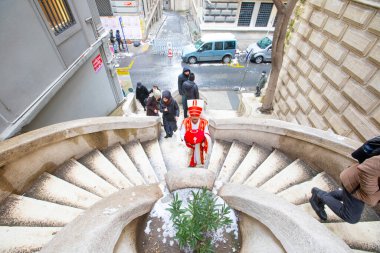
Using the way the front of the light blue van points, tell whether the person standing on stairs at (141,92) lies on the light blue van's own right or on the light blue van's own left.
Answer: on the light blue van's own left

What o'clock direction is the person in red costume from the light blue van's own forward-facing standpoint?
The person in red costume is roughly at 9 o'clock from the light blue van.

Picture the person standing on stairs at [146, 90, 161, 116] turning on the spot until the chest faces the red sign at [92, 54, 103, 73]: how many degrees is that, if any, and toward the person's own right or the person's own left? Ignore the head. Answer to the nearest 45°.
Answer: approximately 180°

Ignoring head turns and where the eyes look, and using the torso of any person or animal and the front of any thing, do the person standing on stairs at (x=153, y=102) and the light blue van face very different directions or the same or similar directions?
very different directions

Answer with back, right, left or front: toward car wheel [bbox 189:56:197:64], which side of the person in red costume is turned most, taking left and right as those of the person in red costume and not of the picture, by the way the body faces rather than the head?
back

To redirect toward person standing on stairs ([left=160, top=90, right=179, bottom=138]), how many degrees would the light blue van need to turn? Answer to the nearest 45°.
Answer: approximately 90° to its left

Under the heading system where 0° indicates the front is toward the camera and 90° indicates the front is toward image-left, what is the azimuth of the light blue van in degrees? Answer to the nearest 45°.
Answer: approximately 90°

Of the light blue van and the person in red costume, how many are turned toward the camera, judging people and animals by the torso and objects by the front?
1

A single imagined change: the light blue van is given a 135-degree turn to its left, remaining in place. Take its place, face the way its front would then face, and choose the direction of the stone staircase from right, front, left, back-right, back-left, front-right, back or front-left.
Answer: front-right
